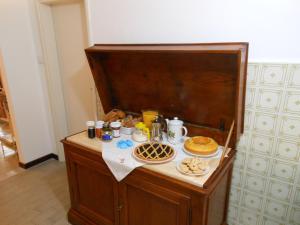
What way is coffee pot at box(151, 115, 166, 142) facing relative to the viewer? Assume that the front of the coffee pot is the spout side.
to the viewer's left

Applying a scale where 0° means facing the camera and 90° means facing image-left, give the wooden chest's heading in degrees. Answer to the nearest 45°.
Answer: approximately 45°

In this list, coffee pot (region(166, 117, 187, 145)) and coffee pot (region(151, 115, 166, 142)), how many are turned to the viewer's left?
2

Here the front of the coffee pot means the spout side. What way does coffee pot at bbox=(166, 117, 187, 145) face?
to the viewer's left
